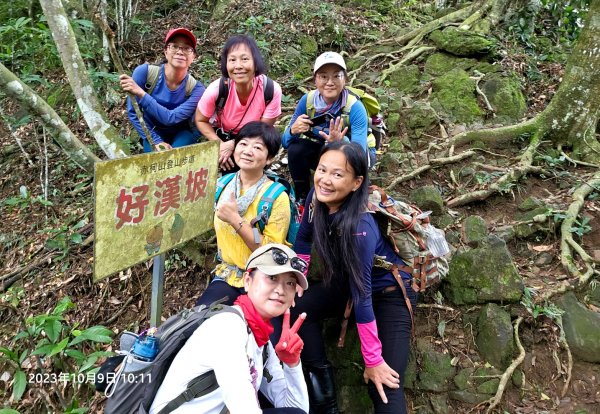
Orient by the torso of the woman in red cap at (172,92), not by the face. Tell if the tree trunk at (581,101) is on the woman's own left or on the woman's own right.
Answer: on the woman's own left

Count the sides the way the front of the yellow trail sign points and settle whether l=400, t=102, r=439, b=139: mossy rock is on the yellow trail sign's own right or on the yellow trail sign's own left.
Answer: on the yellow trail sign's own left

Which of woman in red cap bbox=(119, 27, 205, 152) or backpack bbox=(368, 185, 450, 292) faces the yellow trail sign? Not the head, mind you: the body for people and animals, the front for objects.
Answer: the woman in red cap

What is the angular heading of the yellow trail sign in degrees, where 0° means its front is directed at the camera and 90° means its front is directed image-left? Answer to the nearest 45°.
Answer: approximately 315°
